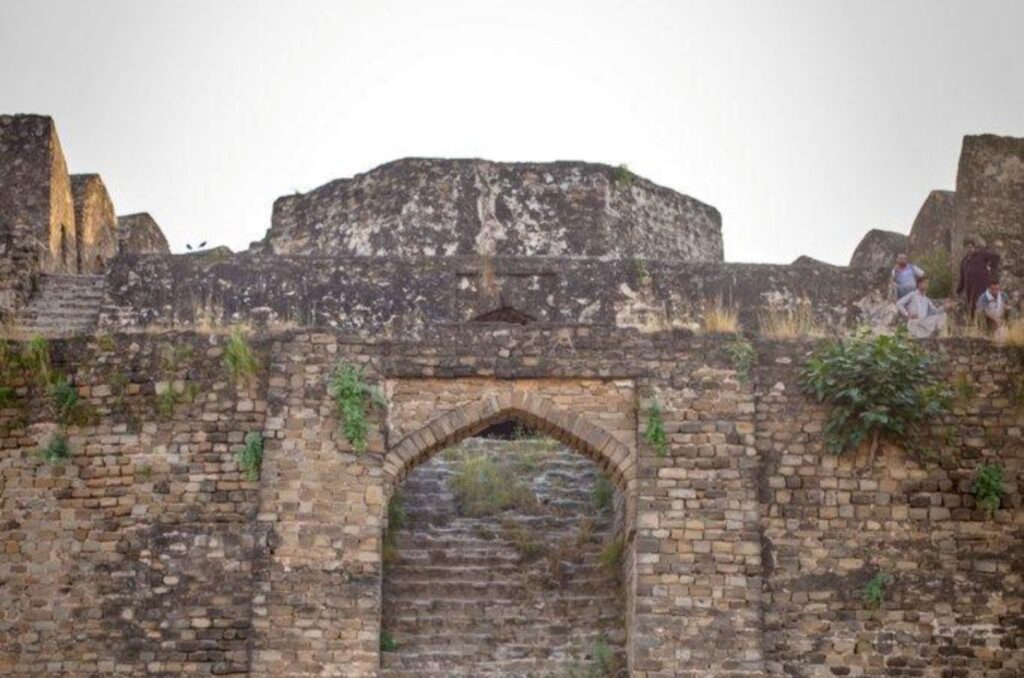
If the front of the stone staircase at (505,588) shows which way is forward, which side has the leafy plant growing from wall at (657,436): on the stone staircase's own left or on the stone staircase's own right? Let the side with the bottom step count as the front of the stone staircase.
on the stone staircase's own left

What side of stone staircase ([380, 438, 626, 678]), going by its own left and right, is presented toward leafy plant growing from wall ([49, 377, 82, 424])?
right

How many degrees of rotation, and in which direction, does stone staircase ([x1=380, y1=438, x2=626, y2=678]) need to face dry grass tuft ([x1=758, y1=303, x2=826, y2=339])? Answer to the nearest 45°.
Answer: approximately 135° to its left

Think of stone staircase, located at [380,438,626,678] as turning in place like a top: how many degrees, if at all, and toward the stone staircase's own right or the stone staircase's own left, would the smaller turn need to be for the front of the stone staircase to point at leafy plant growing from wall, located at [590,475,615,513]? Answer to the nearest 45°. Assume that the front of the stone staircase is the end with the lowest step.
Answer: approximately 135° to the stone staircase's own left

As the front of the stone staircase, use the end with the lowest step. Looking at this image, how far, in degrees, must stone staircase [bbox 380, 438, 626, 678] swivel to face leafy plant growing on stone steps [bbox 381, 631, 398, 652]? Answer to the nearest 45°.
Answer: approximately 45° to its right

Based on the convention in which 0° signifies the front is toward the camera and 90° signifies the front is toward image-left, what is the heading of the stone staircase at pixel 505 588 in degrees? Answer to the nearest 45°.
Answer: approximately 0°

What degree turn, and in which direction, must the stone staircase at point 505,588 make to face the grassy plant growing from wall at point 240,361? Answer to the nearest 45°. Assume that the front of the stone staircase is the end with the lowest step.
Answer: approximately 90° to its right

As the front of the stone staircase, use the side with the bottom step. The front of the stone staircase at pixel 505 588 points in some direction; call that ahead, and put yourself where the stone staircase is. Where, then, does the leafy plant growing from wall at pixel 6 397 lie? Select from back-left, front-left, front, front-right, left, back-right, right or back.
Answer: right

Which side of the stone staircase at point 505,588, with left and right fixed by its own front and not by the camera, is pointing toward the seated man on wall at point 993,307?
left
